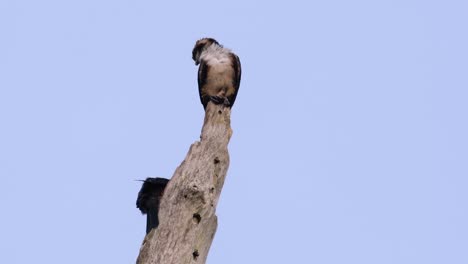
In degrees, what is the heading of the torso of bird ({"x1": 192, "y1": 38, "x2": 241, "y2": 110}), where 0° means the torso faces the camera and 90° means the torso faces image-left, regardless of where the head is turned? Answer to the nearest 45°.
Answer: approximately 0°
